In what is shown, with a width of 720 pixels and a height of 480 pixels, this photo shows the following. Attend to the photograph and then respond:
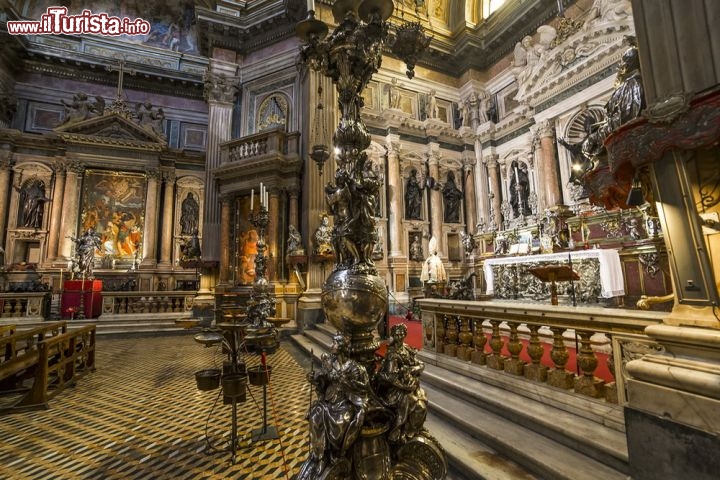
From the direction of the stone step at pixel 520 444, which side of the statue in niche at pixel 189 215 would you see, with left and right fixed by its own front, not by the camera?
front

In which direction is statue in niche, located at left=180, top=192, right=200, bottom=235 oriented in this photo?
toward the camera

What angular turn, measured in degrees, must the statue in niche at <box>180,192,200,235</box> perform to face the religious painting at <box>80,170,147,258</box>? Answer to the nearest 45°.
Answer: approximately 90° to its right

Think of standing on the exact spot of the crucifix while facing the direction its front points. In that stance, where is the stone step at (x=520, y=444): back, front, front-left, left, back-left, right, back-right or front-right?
front

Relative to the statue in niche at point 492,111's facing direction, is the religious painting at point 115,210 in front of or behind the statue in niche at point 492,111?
in front

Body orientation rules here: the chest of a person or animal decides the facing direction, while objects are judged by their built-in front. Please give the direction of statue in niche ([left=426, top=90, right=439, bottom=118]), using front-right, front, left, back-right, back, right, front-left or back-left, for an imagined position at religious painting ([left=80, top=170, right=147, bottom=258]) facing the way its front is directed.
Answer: front-left

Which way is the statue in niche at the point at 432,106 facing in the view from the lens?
facing the viewer

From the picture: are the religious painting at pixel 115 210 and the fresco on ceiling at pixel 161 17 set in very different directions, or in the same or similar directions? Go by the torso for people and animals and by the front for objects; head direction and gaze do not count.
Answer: same or similar directions

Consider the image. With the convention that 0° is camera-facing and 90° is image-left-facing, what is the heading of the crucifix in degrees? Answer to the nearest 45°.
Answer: approximately 0°

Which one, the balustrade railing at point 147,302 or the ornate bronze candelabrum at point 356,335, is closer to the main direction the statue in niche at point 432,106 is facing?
the ornate bronze candelabrum

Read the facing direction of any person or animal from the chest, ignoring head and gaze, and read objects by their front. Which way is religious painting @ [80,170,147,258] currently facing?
toward the camera

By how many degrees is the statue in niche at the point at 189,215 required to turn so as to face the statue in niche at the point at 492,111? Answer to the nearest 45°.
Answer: approximately 45° to its left

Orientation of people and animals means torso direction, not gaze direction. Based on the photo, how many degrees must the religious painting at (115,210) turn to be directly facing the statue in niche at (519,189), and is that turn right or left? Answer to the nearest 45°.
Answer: approximately 45° to its left

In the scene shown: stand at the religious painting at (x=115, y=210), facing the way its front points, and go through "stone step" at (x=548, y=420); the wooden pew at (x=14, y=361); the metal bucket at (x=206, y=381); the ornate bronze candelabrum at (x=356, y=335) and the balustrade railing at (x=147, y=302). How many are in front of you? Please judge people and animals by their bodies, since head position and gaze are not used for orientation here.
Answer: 5

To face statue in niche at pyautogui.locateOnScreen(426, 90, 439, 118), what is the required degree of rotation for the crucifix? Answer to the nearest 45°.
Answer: approximately 45° to its left
